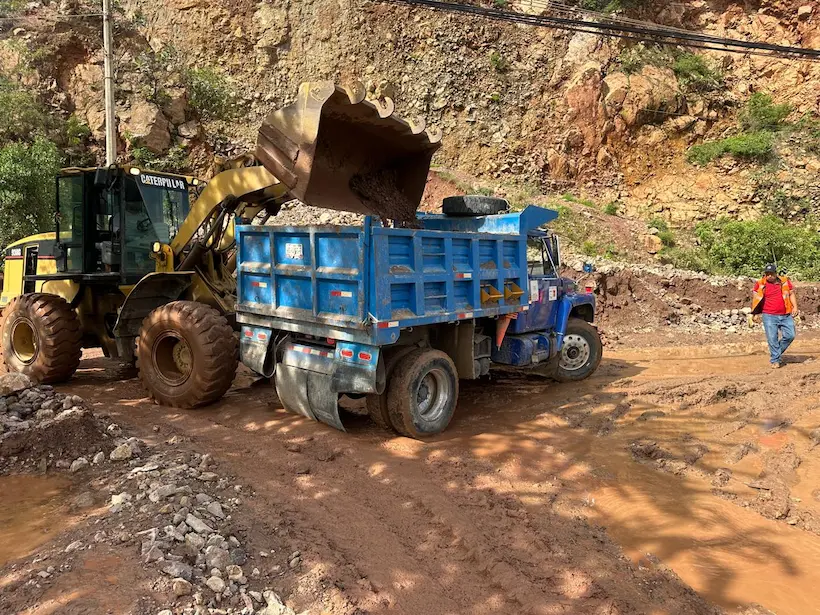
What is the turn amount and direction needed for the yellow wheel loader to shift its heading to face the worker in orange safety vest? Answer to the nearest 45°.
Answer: approximately 45° to its left

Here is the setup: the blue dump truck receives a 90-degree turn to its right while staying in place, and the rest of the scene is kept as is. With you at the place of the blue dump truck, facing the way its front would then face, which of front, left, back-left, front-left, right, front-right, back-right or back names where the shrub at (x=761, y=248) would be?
left

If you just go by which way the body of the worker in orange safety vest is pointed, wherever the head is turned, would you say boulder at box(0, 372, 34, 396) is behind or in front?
in front

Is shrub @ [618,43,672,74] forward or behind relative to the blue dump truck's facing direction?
forward

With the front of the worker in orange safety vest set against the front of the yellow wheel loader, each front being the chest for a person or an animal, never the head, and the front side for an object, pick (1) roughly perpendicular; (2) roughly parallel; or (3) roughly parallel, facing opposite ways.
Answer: roughly perpendicular

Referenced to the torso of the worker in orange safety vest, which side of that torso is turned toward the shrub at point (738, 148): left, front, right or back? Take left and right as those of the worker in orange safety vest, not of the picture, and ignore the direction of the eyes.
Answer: back

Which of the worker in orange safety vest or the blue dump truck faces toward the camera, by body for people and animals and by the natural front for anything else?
the worker in orange safety vest

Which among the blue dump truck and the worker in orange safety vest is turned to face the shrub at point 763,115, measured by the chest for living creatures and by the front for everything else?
the blue dump truck

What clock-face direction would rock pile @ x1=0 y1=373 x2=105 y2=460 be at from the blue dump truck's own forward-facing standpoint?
The rock pile is roughly at 7 o'clock from the blue dump truck.

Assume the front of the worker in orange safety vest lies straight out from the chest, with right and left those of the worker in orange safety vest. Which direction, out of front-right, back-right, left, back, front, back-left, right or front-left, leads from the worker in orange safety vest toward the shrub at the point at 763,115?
back

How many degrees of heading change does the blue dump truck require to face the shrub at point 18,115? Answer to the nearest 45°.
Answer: approximately 90° to its left

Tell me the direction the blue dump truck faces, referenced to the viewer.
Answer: facing away from the viewer and to the right of the viewer

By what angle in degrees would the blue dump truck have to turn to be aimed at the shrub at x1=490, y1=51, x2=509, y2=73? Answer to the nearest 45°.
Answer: approximately 45° to its left

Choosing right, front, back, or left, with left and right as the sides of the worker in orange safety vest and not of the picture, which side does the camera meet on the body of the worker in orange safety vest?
front
